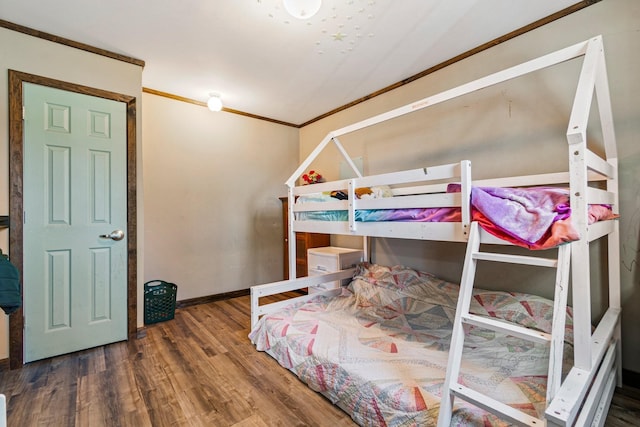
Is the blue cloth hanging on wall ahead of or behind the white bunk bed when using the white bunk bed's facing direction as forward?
ahead

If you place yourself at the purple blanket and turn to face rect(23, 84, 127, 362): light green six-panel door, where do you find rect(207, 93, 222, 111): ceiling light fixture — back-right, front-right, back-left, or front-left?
front-right
